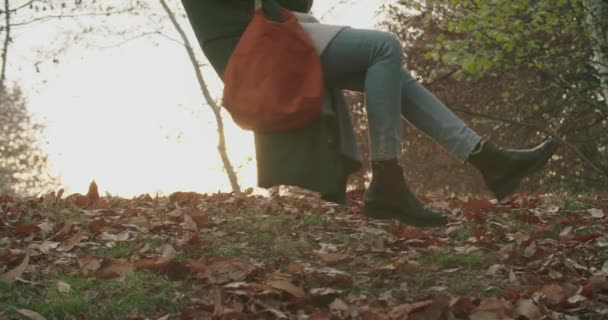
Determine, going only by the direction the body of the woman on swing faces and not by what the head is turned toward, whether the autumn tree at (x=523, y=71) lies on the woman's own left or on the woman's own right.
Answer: on the woman's own left

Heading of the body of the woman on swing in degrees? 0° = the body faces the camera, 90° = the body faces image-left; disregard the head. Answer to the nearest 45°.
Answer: approximately 270°

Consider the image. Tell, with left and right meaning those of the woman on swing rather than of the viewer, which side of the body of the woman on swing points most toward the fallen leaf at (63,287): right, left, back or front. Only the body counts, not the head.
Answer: back

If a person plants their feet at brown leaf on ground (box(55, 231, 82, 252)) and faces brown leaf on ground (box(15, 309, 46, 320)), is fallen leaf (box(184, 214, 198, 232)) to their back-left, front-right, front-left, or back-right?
back-left

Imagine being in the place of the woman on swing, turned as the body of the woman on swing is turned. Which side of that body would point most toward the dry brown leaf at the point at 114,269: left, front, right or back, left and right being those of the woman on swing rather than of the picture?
right

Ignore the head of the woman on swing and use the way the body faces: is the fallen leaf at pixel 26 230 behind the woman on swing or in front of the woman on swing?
behind

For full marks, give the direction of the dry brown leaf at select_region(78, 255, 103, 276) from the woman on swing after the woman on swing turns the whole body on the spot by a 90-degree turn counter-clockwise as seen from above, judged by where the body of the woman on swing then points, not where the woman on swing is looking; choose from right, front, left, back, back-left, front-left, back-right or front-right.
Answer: left

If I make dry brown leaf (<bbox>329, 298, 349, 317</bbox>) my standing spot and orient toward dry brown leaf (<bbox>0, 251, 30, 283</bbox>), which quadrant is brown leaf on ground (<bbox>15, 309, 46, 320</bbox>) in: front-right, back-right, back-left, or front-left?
front-left

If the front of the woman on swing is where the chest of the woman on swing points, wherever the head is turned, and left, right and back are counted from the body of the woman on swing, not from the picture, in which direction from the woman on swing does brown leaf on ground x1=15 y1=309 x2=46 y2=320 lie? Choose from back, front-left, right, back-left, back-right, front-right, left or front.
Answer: back-right
